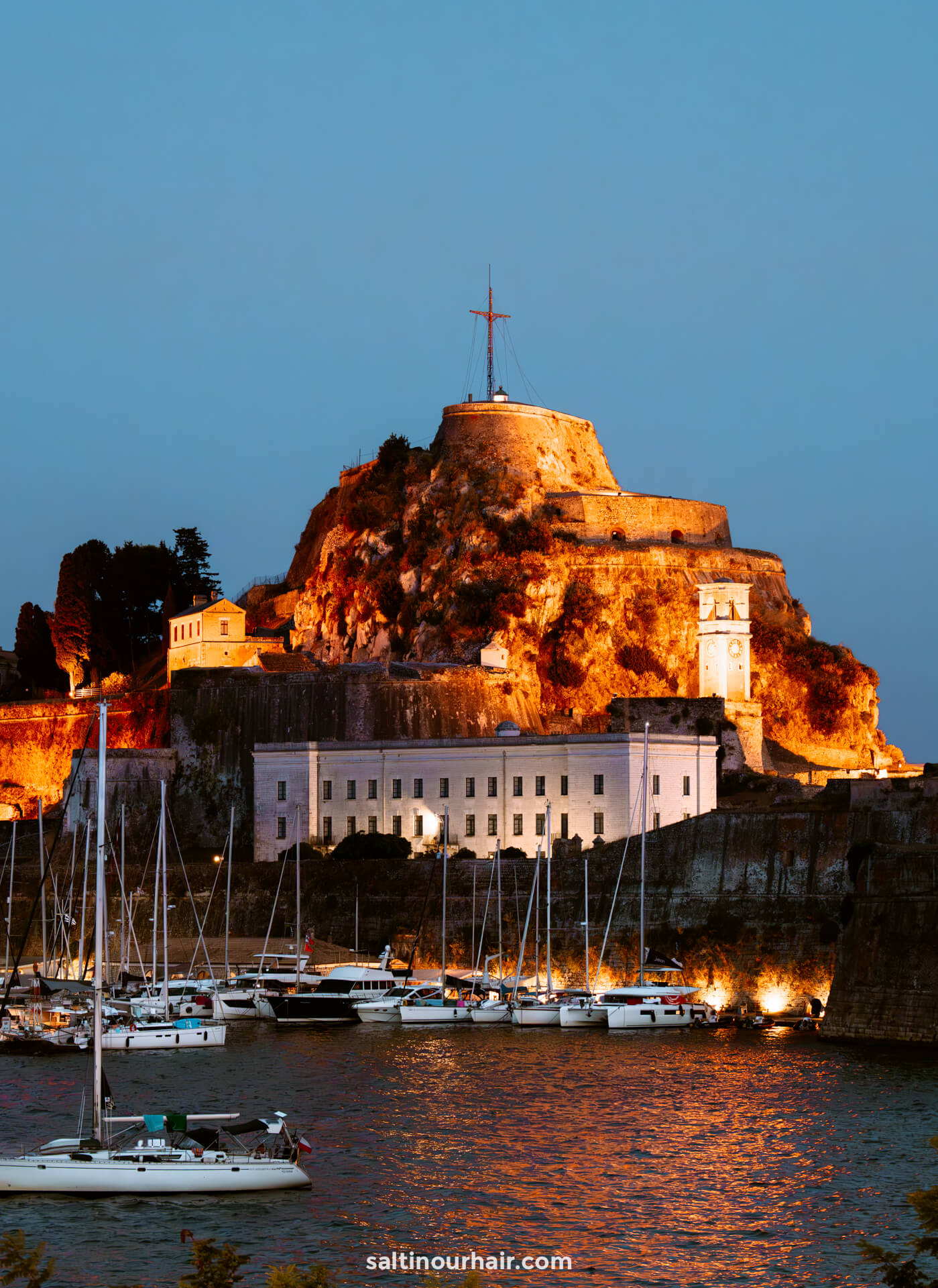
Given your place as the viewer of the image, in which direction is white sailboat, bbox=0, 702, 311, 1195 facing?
facing to the left of the viewer

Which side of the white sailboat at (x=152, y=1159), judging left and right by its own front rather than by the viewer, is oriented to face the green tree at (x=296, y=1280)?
left

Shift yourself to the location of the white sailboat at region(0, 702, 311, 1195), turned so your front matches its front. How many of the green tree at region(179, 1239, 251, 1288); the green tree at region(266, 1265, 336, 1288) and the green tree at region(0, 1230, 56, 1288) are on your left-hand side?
3

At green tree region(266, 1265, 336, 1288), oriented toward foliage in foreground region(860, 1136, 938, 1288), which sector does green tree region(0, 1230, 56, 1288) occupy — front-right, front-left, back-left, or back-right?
back-left

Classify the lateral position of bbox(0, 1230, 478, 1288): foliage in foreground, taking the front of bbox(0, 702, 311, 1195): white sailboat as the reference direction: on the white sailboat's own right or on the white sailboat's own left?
on the white sailboat's own left

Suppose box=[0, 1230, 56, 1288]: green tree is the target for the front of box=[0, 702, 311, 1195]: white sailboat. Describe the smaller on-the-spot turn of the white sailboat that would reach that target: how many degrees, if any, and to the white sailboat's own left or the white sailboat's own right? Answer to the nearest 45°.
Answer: approximately 90° to the white sailboat's own left

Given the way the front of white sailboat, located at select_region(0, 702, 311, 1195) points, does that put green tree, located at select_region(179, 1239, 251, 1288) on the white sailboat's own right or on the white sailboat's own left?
on the white sailboat's own left
